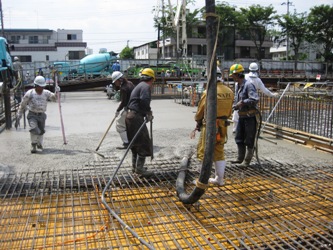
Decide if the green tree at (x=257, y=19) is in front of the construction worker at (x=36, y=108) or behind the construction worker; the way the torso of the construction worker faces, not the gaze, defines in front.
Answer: behind

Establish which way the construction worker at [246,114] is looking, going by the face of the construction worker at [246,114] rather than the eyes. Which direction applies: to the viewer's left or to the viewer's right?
to the viewer's left

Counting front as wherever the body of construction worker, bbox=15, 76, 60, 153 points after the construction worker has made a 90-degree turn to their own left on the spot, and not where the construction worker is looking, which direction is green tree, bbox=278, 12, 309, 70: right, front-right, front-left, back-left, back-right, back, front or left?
front-left

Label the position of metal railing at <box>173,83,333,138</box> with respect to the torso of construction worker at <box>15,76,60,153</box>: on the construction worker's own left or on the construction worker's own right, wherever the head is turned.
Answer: on the construction worker's own left

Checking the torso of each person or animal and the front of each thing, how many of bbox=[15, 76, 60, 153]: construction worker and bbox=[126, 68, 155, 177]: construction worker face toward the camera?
1

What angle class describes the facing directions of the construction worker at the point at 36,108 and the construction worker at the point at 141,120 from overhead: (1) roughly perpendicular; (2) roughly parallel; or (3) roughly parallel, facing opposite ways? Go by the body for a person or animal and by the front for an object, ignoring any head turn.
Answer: roughly perpendicular

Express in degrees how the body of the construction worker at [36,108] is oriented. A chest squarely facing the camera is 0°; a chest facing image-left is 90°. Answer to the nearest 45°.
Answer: approximately 0°
